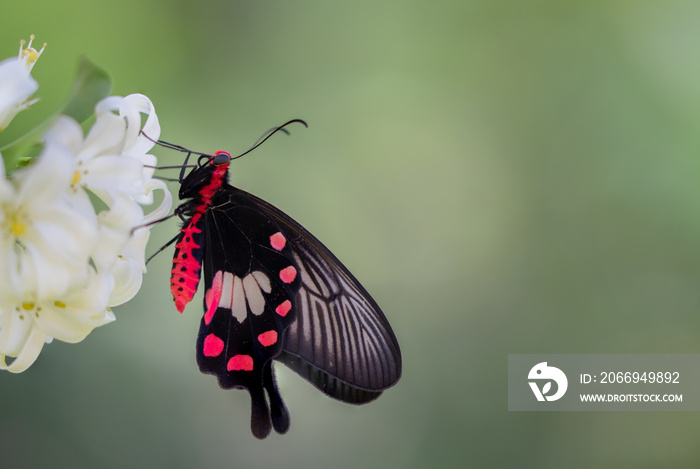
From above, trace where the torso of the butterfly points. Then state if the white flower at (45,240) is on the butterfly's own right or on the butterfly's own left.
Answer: on the butterfly's own left

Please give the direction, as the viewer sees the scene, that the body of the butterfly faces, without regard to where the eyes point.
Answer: to the viewer's left
